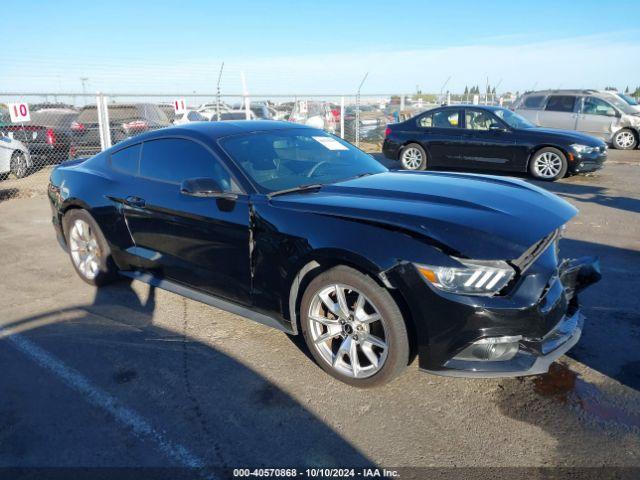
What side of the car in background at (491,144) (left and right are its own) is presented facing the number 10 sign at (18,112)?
back

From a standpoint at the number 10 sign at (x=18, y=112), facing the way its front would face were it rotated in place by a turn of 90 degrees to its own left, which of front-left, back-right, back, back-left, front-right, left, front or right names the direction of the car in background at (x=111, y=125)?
front-left

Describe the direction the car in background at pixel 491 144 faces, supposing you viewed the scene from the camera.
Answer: facing to the right of the viewer

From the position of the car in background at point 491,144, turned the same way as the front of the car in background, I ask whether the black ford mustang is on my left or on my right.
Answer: on my right

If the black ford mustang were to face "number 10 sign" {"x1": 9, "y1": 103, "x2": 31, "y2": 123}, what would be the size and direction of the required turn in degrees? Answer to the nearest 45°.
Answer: approximately 180°

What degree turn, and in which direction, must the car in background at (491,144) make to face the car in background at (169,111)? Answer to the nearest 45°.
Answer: approximately 180°

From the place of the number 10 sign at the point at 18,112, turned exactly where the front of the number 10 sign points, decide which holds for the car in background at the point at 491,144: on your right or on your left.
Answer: on your left

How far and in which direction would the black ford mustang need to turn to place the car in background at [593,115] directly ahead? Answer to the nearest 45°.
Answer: approximately 90° to its left

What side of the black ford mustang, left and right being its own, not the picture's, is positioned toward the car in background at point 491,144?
left

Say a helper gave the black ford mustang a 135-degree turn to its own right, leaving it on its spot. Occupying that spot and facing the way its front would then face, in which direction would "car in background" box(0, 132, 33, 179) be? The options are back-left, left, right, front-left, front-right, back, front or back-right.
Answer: front-right

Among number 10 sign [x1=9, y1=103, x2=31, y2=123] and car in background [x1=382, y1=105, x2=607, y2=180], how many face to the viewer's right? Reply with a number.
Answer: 1

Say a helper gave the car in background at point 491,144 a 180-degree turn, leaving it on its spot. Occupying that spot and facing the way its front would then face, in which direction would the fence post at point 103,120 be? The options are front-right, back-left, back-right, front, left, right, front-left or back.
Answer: front

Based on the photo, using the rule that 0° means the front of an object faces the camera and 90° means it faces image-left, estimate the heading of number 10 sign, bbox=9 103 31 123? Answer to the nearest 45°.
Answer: approximately 0°
